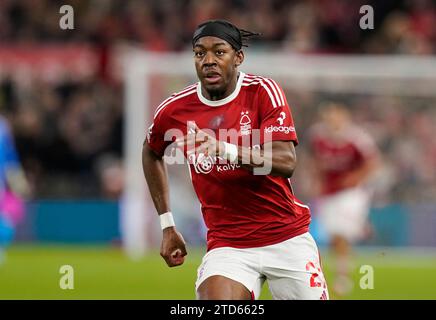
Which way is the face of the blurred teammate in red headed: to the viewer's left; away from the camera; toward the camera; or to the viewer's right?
toward the camera

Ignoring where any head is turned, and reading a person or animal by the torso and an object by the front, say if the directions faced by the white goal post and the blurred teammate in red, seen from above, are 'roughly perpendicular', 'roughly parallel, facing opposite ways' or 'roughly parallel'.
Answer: roughly parallel

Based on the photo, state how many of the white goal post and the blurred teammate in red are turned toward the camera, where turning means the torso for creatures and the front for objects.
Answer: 2

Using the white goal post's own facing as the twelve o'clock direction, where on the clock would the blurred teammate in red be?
The blurred teammate in red is roughly at 12 o'clock from the white goal post.

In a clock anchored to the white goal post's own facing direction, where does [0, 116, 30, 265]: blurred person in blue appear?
The blurred person in blue is roughly at 2 o'clock from the white goal post.

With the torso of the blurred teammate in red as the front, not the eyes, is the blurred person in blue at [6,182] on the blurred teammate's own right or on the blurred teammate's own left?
on the blurred teammate's own right

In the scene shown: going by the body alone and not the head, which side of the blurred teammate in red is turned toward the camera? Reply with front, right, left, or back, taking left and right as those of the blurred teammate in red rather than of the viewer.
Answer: front

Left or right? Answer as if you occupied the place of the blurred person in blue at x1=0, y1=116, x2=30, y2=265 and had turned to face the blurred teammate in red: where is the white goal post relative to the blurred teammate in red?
left

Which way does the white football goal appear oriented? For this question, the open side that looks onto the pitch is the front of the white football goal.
toward the camera

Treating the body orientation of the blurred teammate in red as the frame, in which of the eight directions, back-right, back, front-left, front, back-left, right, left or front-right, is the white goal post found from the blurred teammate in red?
back
